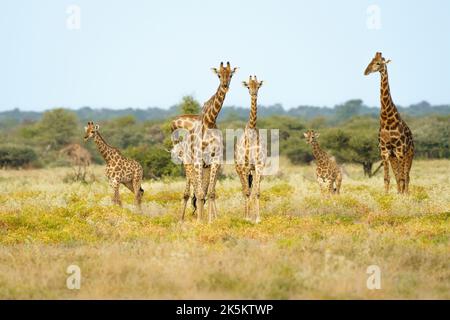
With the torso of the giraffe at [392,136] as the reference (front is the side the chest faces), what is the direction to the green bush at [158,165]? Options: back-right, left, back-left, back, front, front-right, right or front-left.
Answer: right

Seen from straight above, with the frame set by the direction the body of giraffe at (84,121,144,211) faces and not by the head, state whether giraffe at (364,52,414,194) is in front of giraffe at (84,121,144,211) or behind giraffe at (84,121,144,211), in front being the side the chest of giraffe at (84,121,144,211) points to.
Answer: behind

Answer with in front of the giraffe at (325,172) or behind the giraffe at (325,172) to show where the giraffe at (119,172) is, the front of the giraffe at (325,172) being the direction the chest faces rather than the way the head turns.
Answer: in front

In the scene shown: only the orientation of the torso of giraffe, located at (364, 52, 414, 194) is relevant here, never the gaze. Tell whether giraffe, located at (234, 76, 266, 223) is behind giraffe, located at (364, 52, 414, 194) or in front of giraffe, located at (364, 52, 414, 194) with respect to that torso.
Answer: in front

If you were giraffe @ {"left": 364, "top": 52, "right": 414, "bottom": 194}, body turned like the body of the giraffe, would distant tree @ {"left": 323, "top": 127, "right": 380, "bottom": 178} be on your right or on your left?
on your right

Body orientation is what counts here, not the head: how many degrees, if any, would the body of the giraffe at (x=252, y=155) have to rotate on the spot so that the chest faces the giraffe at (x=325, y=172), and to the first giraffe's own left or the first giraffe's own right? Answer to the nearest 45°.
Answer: approximately 135° to the first giraffe's own left

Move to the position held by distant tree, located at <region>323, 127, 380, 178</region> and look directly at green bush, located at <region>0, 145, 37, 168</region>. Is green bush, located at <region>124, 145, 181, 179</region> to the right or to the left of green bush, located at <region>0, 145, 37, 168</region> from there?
left

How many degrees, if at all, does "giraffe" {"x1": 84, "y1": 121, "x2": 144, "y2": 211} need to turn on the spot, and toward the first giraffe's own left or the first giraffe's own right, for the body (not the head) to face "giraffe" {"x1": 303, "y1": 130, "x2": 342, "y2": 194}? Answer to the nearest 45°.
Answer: approximately 180°

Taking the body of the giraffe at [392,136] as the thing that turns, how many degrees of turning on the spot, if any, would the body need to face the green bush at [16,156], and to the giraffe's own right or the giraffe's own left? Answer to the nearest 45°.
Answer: approximately 90° to the giraffe's own right

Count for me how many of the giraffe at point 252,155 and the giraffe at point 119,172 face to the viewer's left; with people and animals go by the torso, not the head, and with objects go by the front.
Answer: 1

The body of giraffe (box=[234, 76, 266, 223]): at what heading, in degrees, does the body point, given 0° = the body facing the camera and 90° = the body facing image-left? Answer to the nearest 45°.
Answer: approximately 0°

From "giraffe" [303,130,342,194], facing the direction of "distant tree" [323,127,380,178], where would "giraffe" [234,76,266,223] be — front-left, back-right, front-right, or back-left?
back-left

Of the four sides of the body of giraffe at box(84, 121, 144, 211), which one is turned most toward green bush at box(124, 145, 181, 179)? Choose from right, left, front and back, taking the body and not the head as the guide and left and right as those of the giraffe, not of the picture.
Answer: right

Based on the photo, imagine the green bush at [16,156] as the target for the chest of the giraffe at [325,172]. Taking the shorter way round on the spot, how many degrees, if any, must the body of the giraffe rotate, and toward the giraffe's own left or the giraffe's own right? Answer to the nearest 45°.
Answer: approximately 90° to the giraffe's own right

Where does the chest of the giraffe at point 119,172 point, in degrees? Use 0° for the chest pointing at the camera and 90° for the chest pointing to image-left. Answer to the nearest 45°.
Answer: approximately 90°

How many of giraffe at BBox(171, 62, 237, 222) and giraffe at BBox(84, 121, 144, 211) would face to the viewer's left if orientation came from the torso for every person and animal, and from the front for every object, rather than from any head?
1
